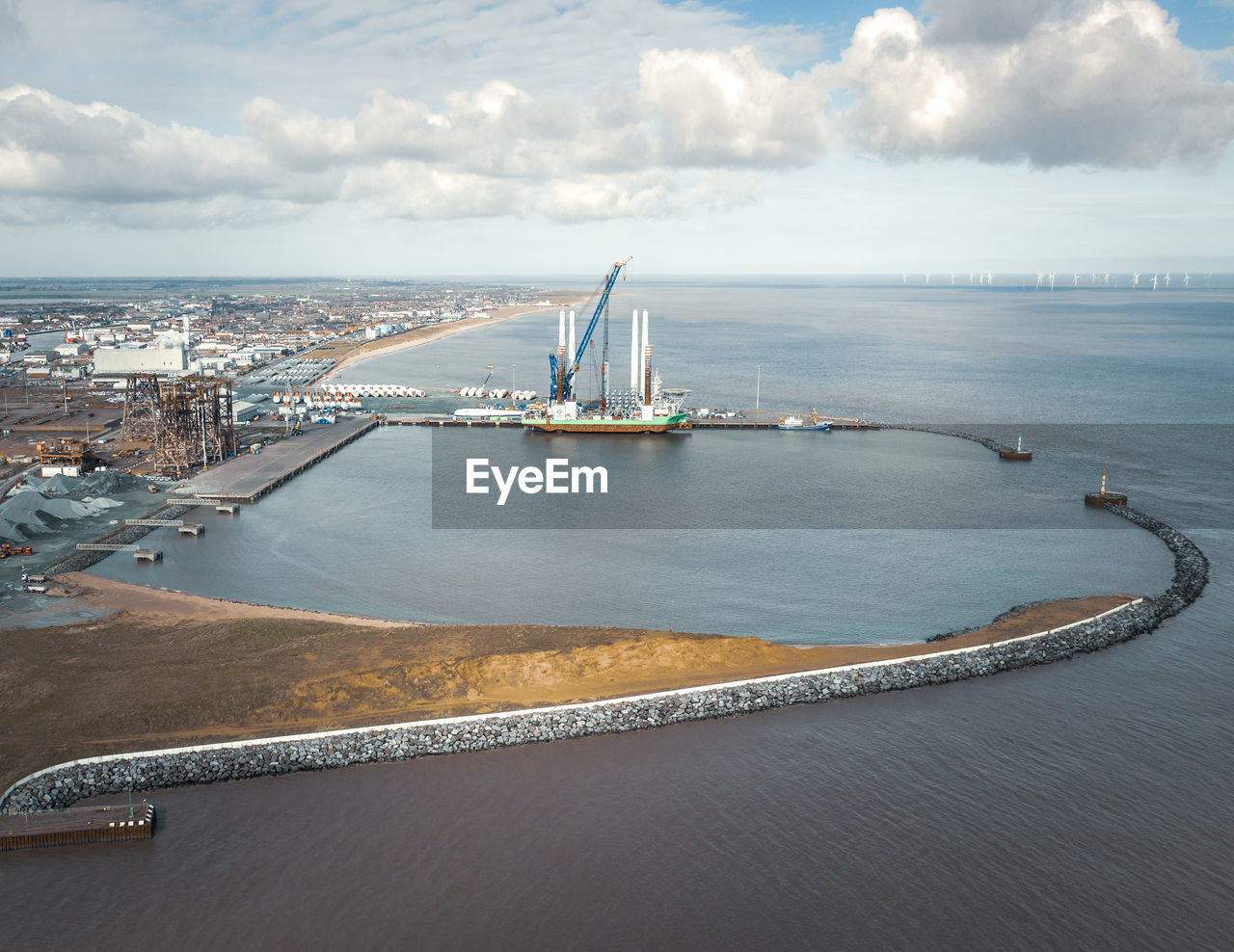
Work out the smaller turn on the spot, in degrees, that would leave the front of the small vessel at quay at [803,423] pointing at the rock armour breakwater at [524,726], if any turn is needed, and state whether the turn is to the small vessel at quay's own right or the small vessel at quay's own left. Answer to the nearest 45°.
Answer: approximately 90° to the small vessel at quay's own right

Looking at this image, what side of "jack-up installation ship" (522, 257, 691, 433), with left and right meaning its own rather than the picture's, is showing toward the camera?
right

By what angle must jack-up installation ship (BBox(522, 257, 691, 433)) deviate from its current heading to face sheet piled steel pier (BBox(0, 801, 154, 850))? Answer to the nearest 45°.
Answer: approximately 90° to its right

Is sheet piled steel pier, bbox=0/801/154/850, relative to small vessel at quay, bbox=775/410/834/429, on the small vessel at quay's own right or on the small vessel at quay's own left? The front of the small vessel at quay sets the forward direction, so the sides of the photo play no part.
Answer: on the small vessel at quay's own right

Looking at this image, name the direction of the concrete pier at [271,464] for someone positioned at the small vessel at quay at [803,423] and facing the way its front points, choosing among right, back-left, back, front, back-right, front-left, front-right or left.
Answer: back-right

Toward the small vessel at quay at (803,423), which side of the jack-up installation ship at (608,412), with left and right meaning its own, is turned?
front

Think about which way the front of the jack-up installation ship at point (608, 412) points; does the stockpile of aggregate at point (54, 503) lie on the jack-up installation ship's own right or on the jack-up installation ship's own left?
on the jack-up installation ship's own right

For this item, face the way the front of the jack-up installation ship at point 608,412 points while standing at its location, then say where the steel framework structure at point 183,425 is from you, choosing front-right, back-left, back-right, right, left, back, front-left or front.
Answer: back-right

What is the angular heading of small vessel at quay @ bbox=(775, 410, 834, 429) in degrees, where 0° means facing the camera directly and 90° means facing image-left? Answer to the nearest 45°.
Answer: approximately 270°

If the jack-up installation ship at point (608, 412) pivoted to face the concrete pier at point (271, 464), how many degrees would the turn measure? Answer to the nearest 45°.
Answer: approximately 135° to its right

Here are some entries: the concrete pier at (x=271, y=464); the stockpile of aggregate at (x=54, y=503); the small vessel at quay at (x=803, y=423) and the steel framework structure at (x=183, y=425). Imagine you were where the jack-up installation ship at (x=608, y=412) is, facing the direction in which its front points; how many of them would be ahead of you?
1

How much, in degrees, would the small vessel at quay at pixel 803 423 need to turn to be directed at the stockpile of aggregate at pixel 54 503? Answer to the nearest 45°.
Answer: approximately 135° to its right
